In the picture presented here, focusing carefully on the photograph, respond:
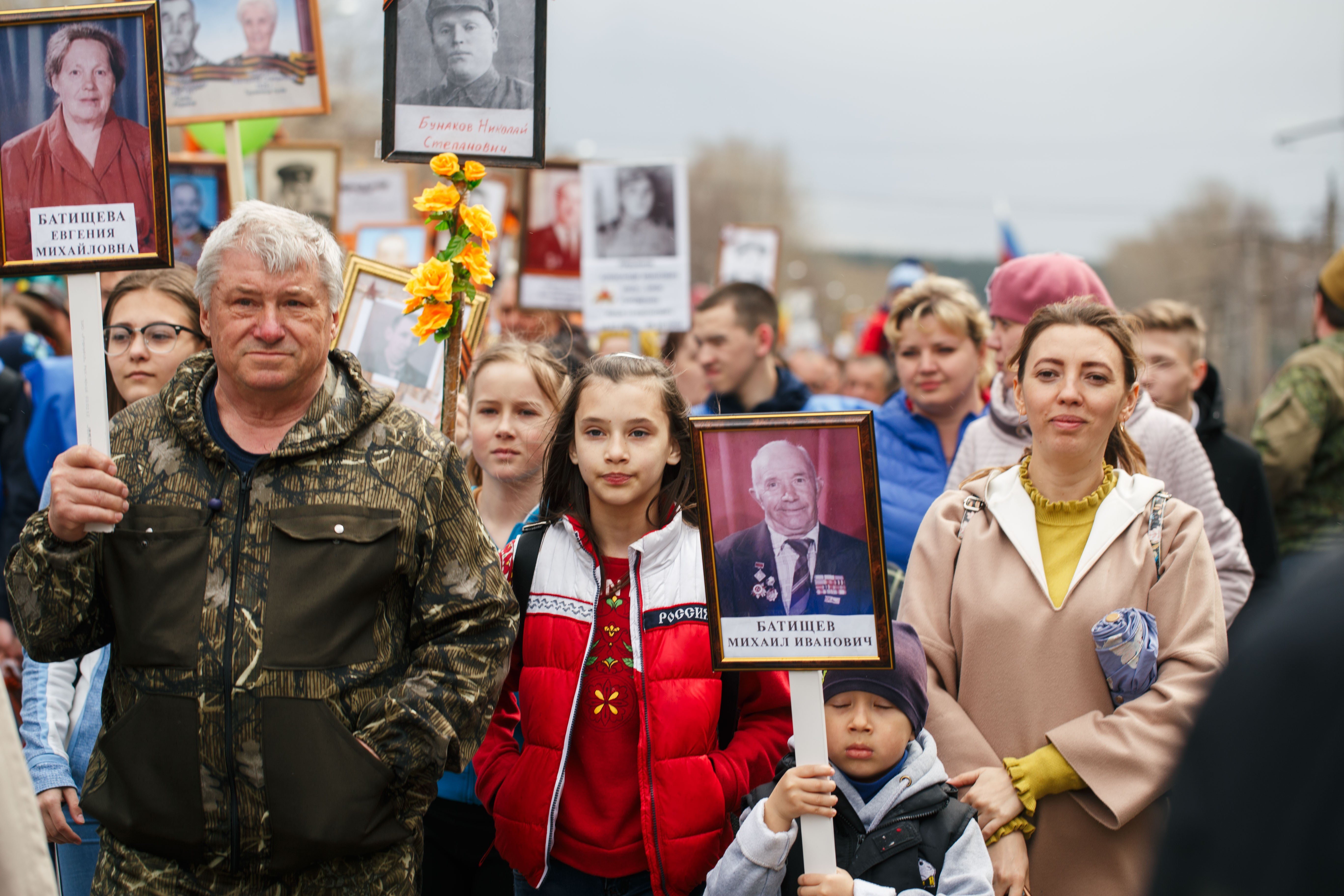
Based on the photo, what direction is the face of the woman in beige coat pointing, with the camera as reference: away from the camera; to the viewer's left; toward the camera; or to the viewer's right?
toward the camera

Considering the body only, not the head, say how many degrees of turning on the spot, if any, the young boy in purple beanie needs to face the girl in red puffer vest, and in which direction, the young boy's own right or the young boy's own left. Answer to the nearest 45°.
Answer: approximately 90° to the young boy's own right

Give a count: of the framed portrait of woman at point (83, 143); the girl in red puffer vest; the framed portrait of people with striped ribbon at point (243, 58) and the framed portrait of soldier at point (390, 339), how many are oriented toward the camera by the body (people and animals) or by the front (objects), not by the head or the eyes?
4

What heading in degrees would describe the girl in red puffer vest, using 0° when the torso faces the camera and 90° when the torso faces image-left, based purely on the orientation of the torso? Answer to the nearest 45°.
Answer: approximately 0°

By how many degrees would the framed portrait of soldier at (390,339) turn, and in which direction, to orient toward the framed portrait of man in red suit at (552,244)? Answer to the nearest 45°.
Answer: approximately 180°

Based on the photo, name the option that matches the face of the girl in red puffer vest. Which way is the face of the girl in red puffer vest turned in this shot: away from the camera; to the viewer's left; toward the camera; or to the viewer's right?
toward the camera

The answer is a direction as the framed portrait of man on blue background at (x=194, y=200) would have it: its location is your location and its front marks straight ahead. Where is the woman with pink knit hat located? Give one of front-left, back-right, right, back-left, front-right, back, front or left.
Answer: front-left

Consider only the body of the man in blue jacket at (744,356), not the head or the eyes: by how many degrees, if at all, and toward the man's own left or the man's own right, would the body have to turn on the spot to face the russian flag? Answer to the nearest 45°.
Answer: approximately 180°

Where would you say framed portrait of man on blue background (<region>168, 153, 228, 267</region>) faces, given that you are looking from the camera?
facing the viewer

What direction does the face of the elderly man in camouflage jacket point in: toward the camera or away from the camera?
toward the camera

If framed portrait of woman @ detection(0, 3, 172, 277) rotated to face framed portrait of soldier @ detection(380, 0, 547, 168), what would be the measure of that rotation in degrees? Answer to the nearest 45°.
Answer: approximately 135° to its left

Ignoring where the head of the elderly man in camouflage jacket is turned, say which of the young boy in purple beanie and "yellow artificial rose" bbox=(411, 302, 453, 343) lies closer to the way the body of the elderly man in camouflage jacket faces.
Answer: the young boy in purple beanie

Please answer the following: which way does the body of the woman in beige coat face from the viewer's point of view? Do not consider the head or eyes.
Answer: toward the camera

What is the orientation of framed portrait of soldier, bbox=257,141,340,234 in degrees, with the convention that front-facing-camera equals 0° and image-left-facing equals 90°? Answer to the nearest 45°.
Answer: approximately 0°

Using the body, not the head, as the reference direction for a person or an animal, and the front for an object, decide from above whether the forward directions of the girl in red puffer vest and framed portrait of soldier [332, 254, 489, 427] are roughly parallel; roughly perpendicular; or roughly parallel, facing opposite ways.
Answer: roughly parallel

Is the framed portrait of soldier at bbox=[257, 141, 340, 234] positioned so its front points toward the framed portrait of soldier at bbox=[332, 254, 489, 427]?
yes
